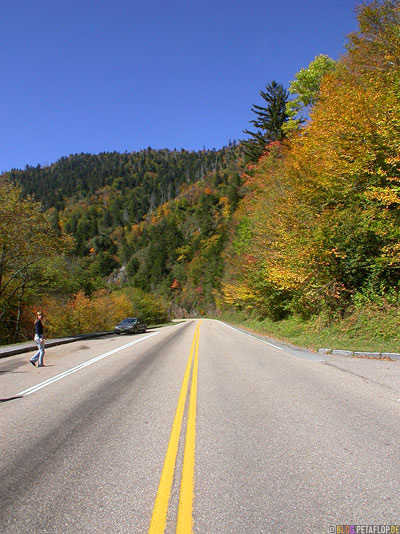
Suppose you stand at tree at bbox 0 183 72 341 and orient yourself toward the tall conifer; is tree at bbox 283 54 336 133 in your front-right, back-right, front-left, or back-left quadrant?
front-right

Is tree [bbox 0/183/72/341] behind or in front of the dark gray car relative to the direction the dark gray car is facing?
in front

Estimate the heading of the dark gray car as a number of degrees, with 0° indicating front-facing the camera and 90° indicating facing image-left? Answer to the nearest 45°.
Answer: approximately 45°

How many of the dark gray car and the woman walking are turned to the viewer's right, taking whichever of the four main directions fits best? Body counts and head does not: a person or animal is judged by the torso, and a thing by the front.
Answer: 1

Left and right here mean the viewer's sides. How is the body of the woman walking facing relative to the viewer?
facing to the right of the viewer
